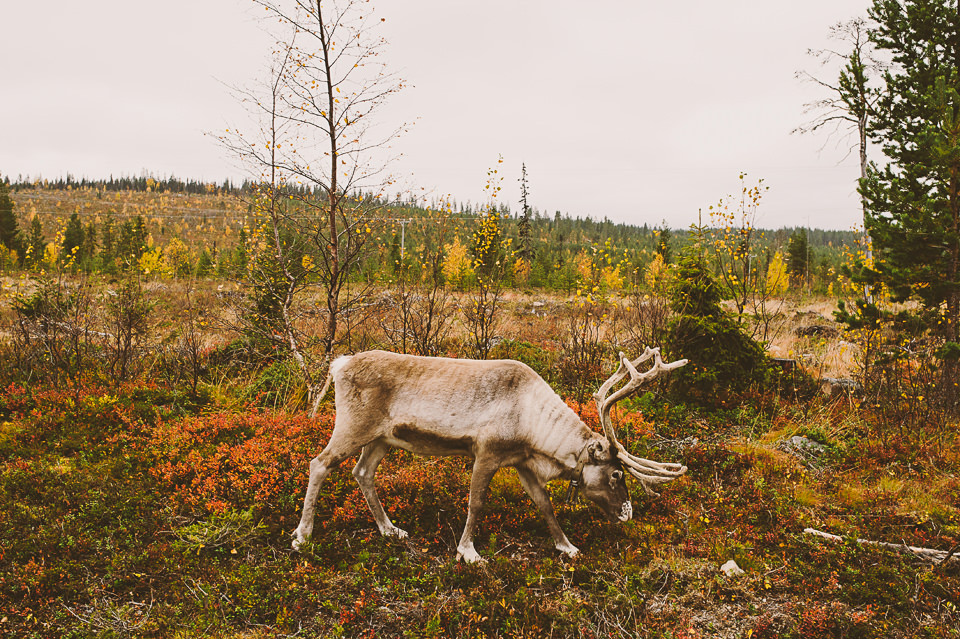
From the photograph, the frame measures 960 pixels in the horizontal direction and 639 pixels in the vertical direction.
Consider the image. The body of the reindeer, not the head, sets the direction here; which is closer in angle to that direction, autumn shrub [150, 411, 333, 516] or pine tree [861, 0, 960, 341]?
the pine tree

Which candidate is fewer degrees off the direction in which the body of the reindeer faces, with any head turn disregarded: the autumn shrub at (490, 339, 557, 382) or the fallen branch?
the fallen branch

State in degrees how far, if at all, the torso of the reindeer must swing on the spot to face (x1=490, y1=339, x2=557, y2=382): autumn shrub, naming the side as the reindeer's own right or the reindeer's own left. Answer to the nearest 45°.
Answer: approximately 90° to the reindeer's own left

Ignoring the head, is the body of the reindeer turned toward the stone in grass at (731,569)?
yes

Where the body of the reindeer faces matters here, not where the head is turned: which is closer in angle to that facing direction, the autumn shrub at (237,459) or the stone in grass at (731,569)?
the stone in grass

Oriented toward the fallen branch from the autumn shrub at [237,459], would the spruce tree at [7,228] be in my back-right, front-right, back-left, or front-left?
back-left

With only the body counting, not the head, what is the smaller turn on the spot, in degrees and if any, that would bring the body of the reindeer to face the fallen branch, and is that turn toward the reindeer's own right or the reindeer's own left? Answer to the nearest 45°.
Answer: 0° — it already faces it

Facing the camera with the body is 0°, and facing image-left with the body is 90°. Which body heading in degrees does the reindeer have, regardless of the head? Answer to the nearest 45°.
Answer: approximately 270°

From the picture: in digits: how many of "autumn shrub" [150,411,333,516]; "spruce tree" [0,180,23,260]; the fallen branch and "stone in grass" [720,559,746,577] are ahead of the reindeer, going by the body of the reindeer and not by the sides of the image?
2

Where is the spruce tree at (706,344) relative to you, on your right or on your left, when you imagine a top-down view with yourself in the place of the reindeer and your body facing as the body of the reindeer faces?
on your left

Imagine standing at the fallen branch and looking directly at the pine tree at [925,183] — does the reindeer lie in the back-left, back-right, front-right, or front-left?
back-left

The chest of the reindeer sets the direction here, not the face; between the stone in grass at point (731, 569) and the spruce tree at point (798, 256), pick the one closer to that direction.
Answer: the stone in grass

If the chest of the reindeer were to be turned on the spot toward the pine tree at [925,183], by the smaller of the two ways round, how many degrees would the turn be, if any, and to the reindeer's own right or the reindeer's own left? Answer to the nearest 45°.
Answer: approximately 45° to the reindeer's own left

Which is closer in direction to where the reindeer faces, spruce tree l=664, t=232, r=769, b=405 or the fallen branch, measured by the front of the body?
the fallen branch
